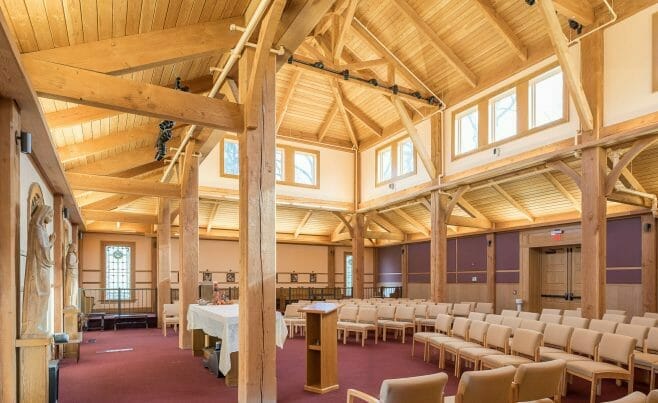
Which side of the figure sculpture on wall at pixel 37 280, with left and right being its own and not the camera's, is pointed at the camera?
right

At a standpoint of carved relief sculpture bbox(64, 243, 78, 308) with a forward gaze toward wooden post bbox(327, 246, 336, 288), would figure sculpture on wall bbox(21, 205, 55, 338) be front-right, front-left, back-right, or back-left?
back-right

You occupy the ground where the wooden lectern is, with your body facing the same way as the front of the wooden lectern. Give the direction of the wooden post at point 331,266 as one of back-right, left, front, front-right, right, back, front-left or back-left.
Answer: front-left

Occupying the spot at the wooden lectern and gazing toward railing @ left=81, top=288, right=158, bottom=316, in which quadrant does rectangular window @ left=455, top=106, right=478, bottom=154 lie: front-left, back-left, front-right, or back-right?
front-right
